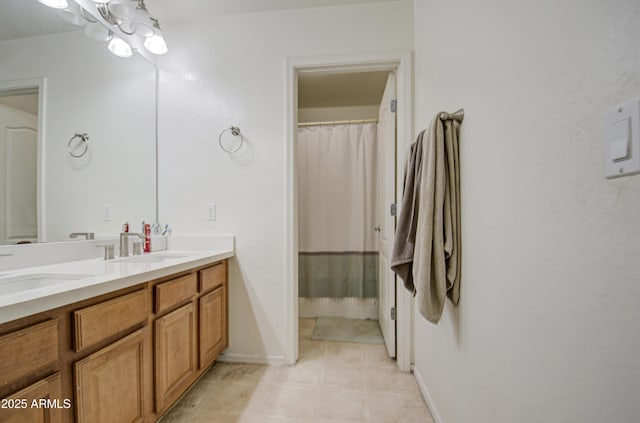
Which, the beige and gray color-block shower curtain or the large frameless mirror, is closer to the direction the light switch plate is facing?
the large frameless mirror

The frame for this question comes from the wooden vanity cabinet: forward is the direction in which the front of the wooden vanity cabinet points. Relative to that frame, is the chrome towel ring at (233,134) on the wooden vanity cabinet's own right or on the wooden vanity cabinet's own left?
on the wooden vanity cabinet's own left

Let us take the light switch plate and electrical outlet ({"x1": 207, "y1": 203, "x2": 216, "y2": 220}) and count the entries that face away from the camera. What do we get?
0

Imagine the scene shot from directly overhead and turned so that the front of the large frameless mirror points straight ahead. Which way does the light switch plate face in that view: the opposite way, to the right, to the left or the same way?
the opposite way

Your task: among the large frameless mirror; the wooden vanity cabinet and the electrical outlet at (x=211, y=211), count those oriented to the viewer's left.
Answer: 0

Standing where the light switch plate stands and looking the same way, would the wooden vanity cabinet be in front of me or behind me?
in front

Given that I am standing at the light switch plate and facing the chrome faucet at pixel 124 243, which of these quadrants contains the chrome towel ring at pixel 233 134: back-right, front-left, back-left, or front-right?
front-right

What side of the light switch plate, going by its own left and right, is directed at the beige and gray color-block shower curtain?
right

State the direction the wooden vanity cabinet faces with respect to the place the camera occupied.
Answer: facing the viewer and to the right of the viewer

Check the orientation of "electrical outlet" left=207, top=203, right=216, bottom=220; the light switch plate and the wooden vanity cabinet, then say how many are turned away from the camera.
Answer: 0

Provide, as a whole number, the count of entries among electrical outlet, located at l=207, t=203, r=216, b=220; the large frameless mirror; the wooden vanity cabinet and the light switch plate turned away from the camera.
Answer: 0

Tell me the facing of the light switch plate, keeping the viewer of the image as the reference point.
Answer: facing the viewer and to the left of the viewer

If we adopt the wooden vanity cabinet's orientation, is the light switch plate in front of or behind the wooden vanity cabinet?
in front

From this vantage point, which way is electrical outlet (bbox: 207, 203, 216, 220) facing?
toward the camera
